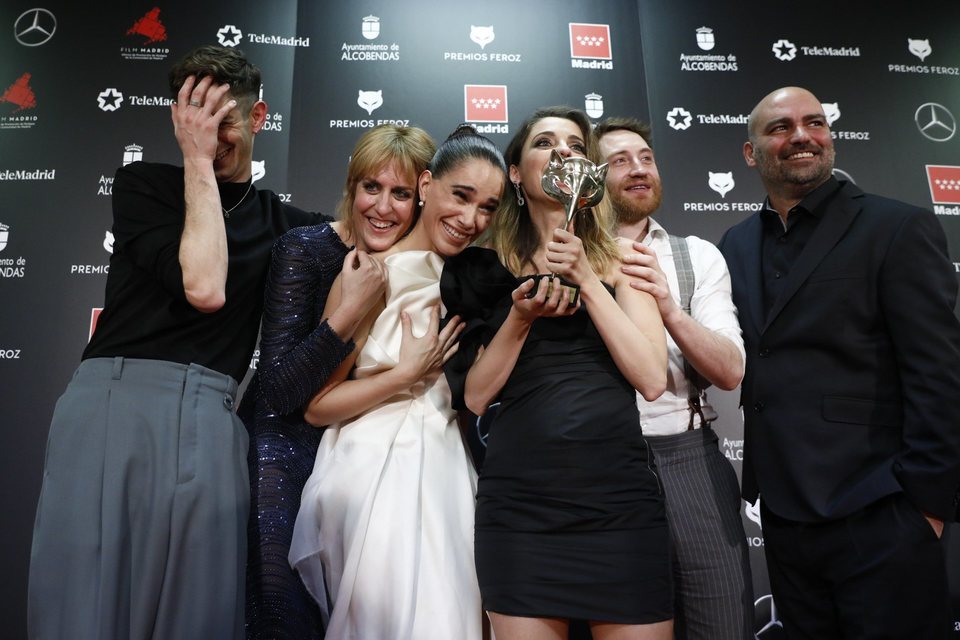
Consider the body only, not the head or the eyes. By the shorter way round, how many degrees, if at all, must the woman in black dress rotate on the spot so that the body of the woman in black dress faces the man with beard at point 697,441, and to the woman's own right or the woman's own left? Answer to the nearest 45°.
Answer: approximately 135° to the woman's own left

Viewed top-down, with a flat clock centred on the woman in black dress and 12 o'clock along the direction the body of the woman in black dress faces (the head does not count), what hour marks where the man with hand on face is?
The man with hand on face is roughly at 3 o'clock from the woman in black dress.

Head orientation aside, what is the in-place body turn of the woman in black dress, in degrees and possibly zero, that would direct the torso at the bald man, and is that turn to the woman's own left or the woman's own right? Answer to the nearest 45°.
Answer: approximately 135° to the woman's own left

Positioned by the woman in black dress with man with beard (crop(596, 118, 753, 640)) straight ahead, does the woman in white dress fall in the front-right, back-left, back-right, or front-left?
back-left

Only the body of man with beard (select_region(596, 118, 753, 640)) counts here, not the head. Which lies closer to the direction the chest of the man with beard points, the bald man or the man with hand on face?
the man with hand on face

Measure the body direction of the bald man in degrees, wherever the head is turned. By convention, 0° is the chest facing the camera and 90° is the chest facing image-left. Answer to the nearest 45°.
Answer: approximately 45°
